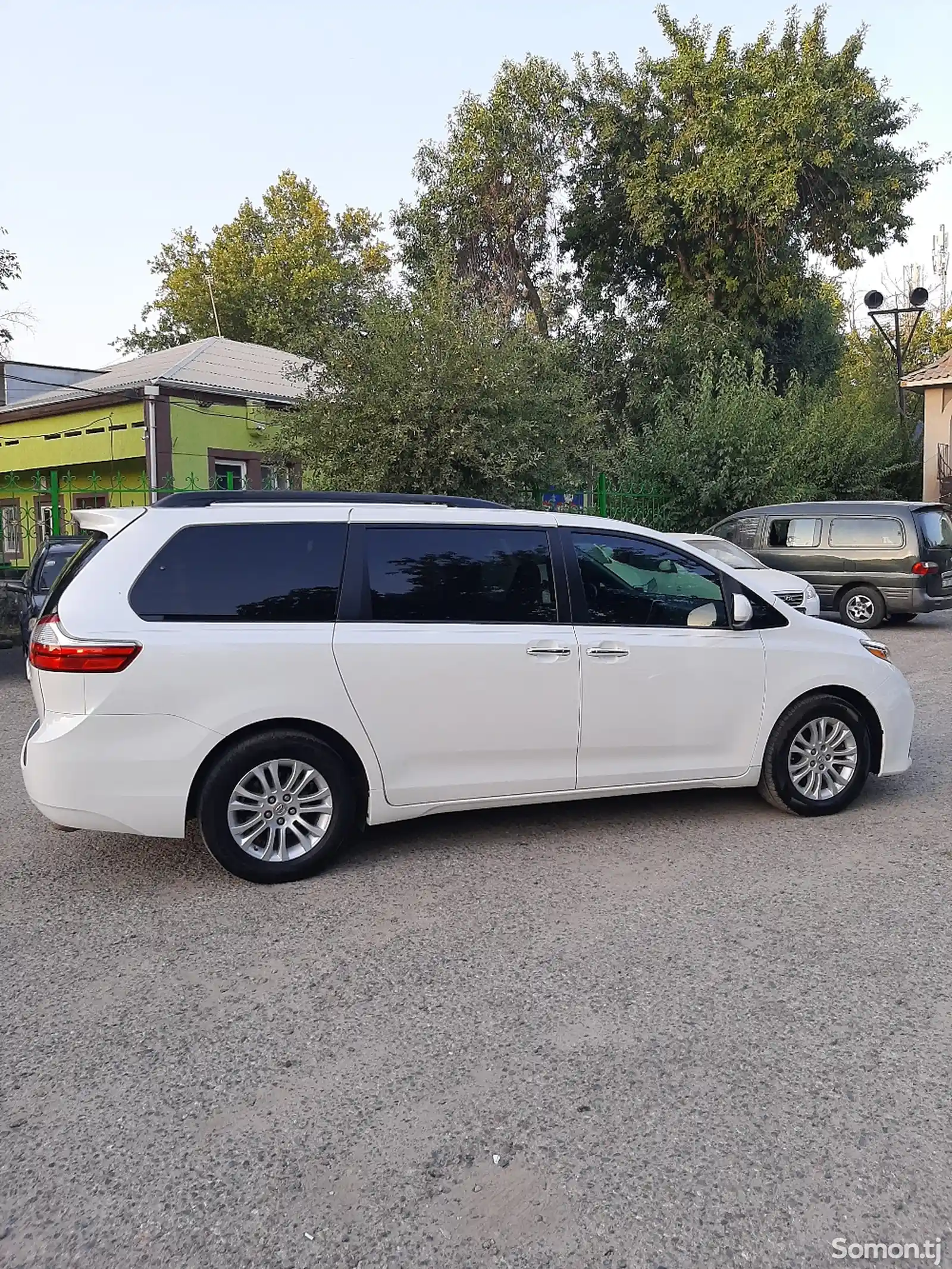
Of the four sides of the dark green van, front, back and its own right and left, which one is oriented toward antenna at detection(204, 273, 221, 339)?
front

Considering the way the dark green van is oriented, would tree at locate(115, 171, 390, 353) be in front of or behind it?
in front

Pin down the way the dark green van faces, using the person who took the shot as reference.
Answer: facing away from the viewer and to the left of the viewer

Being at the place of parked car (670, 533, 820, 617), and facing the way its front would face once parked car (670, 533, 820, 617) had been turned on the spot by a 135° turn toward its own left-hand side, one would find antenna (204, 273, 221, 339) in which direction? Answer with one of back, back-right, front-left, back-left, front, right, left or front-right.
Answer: front-left

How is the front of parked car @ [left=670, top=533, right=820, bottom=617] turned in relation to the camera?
facing the viewer and to the right of the viewer

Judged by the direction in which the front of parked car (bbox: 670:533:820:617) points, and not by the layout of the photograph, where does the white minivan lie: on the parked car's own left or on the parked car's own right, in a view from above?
on the parked car's own right

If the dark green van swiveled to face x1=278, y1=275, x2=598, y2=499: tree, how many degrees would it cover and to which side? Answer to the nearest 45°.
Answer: approximately 45° to its left

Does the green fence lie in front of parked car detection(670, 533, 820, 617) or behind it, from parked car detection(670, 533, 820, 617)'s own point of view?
behind

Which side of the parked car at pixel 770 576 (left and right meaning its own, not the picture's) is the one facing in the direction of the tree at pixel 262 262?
back

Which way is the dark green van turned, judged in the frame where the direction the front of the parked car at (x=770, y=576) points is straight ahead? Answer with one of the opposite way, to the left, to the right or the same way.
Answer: the opposite way

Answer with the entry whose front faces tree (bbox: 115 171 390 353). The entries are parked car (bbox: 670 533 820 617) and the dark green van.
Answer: the dark green van

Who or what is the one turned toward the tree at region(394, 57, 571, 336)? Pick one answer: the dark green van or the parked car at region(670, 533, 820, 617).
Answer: the dark green van

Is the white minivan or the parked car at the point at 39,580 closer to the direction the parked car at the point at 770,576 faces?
the white minivan
